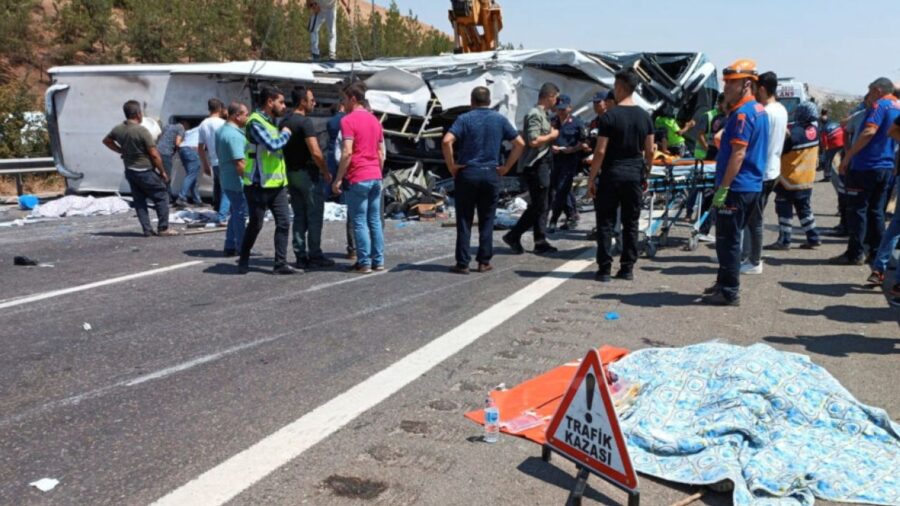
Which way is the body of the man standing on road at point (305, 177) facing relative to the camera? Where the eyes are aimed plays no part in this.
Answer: to the viewer's right

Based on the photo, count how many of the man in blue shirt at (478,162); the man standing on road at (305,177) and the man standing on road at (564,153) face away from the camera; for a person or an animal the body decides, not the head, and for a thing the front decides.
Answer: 1

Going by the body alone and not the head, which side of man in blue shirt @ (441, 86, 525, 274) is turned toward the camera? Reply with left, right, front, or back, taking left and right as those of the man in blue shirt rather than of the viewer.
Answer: back

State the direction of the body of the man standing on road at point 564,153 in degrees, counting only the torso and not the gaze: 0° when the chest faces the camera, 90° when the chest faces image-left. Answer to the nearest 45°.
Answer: approximately 45°

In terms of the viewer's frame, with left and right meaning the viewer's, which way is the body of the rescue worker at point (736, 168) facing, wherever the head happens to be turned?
facing to the left of the viewer

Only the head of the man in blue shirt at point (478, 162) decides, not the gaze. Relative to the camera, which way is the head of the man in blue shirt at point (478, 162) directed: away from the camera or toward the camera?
away from the camera

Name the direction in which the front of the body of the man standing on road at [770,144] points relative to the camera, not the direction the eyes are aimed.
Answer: to the viewer's left

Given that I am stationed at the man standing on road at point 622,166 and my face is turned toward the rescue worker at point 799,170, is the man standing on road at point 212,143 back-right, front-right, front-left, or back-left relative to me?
back-left

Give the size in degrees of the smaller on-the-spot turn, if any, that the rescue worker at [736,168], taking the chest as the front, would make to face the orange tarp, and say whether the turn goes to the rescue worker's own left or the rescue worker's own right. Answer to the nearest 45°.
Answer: approximately 90° to the rescue worker's own left
